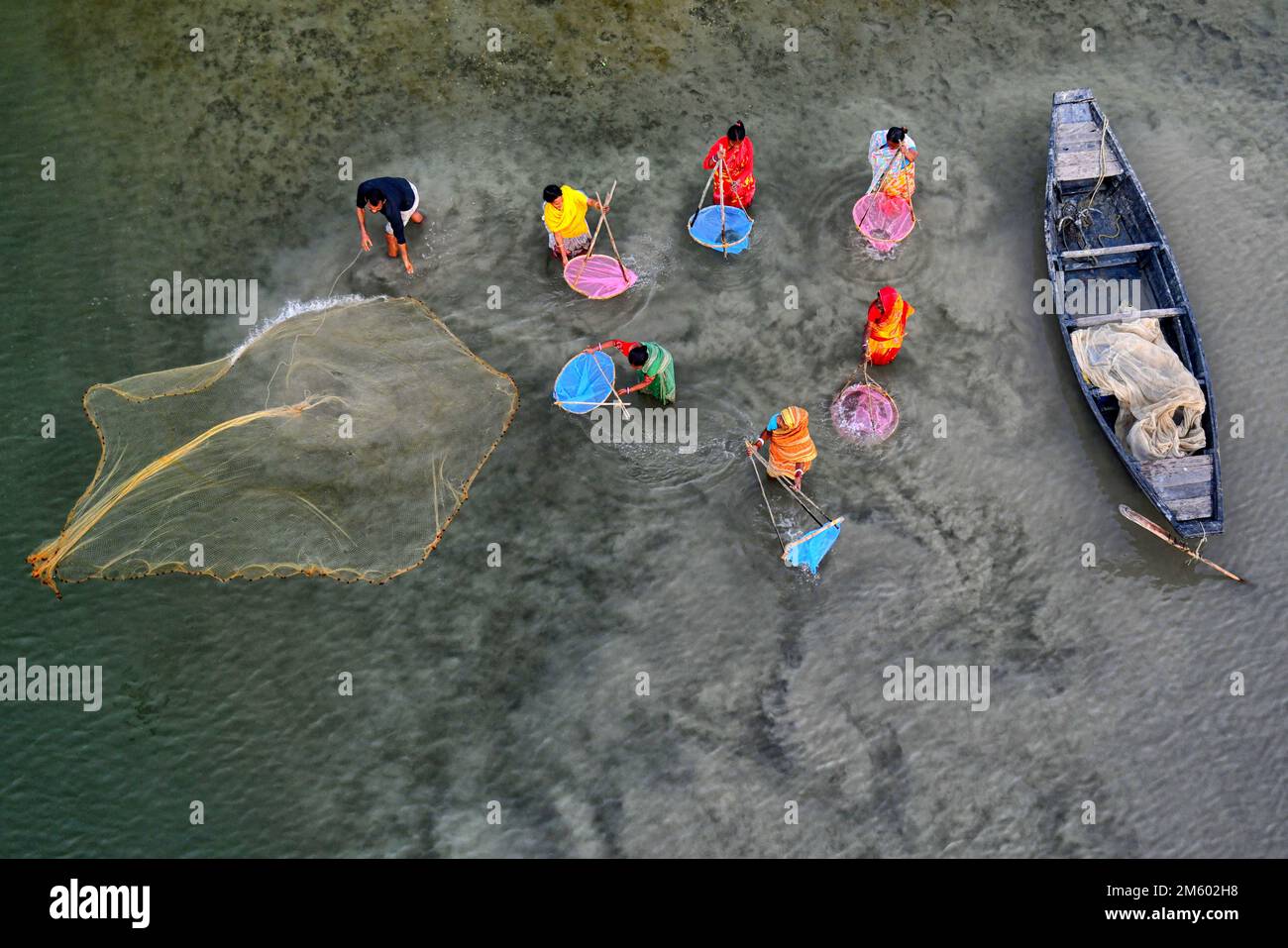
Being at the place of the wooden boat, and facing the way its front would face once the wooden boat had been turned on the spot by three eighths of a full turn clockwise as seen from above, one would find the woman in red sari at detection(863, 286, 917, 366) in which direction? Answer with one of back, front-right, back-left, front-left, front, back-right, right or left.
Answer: right

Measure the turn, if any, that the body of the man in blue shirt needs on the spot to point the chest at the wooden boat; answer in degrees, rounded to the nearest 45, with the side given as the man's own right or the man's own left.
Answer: approximately 135° to the man's own left

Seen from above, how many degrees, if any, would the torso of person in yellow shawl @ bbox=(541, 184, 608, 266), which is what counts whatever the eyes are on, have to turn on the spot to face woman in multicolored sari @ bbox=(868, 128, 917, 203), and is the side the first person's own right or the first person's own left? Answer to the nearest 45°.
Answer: approximately 45° to the first person's own left

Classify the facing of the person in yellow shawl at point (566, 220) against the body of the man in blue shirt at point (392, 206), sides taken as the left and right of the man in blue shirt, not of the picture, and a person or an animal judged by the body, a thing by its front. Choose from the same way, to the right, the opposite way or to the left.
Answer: to the left

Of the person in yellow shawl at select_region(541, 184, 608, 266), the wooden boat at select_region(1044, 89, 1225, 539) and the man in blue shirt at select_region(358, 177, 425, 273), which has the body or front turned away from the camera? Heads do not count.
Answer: the wooden boat

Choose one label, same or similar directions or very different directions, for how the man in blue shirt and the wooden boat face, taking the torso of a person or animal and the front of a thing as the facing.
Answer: very different directions

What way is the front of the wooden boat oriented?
away from the camera

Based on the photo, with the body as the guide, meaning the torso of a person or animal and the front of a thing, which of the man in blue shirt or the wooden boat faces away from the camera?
the wooden boat

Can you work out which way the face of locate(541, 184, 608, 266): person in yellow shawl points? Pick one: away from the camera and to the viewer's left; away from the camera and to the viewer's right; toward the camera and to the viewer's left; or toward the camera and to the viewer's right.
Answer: toward the camera and to the viewer's right

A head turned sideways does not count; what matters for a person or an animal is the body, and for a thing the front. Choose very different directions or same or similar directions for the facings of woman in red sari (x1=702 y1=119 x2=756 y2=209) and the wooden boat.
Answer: very different directions

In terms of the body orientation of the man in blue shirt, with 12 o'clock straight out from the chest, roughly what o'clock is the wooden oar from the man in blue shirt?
The wooden oar is roughly at 8 o'clock from the man in blue shirt.

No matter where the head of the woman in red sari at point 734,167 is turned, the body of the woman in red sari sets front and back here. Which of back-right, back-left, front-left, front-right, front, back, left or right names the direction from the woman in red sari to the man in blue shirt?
right
